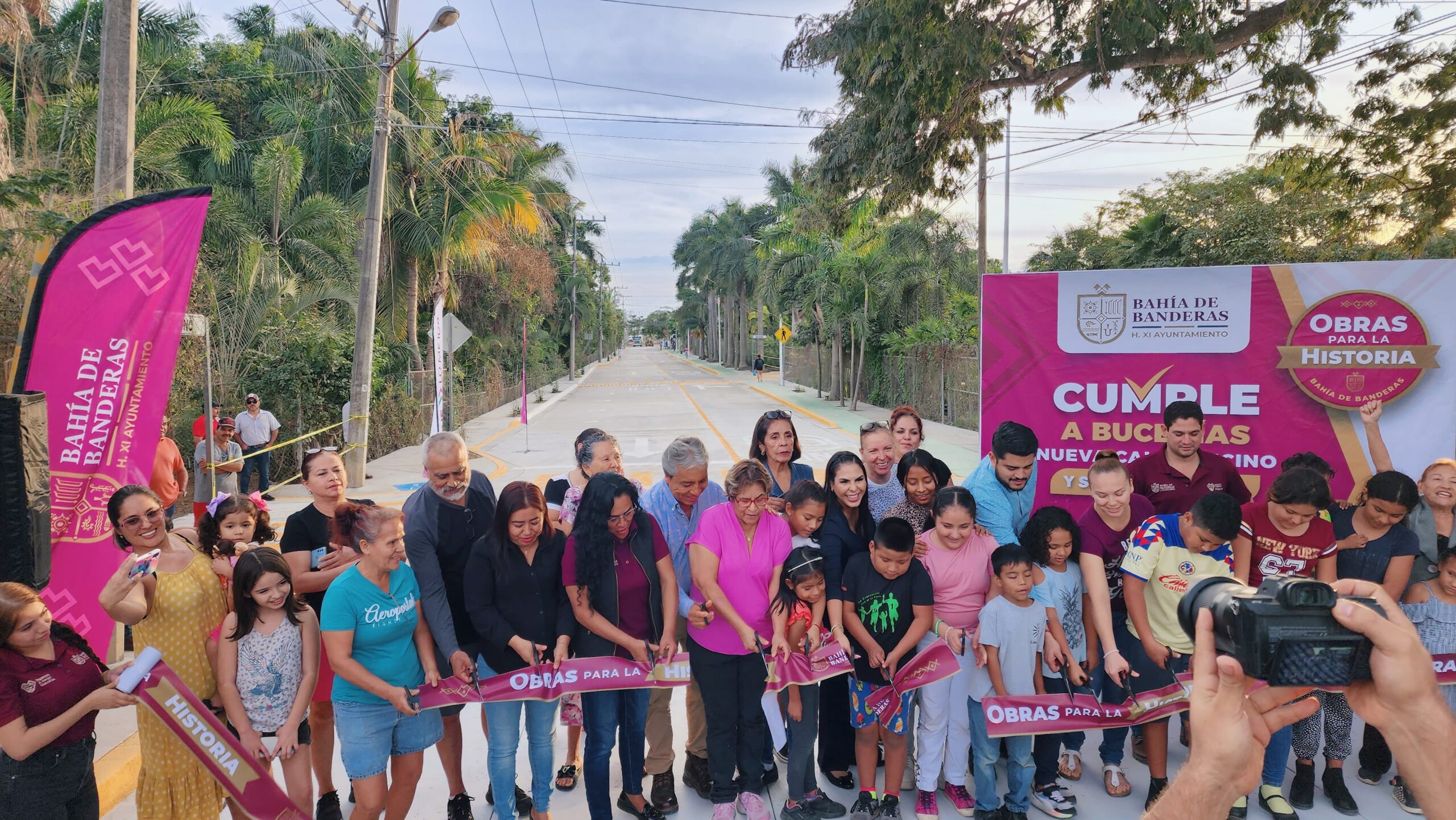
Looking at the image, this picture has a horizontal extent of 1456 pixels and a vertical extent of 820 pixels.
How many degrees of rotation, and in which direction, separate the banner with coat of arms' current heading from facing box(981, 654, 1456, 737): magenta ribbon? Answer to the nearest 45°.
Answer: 0° — it already faces it

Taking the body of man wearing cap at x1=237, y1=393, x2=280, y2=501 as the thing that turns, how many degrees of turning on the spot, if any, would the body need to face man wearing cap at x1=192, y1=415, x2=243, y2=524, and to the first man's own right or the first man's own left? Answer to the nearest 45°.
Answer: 0° — they already face them

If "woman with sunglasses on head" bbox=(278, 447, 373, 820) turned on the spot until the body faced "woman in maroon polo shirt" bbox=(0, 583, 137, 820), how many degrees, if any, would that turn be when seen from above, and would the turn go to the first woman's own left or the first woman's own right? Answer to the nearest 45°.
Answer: approximately 90° to the first woman's own right

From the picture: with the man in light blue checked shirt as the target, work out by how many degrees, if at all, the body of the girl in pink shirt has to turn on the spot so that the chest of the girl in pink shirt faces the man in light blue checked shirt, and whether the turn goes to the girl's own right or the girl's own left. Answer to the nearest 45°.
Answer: approximately 90° to the girl's own right

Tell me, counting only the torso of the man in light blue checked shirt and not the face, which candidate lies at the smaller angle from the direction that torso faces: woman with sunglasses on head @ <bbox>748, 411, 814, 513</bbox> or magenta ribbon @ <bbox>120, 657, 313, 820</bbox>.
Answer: the magenta ribbon

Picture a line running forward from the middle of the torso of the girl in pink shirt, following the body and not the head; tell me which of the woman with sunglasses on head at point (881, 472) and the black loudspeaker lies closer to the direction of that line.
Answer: the black loudspeaker

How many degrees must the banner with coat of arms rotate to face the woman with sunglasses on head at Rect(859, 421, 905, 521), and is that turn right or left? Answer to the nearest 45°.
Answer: approximately 45° to its right

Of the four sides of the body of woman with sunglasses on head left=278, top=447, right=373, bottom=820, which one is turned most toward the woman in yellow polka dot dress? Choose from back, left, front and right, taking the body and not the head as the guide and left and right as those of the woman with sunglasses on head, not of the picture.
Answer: right

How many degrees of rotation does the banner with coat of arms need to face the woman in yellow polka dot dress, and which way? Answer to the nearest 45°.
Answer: approximately 45° to its right
